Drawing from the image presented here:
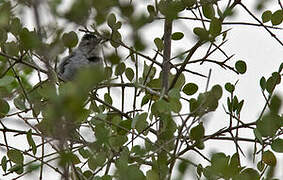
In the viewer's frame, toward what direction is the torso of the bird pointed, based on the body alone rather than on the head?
to the viewer's right
